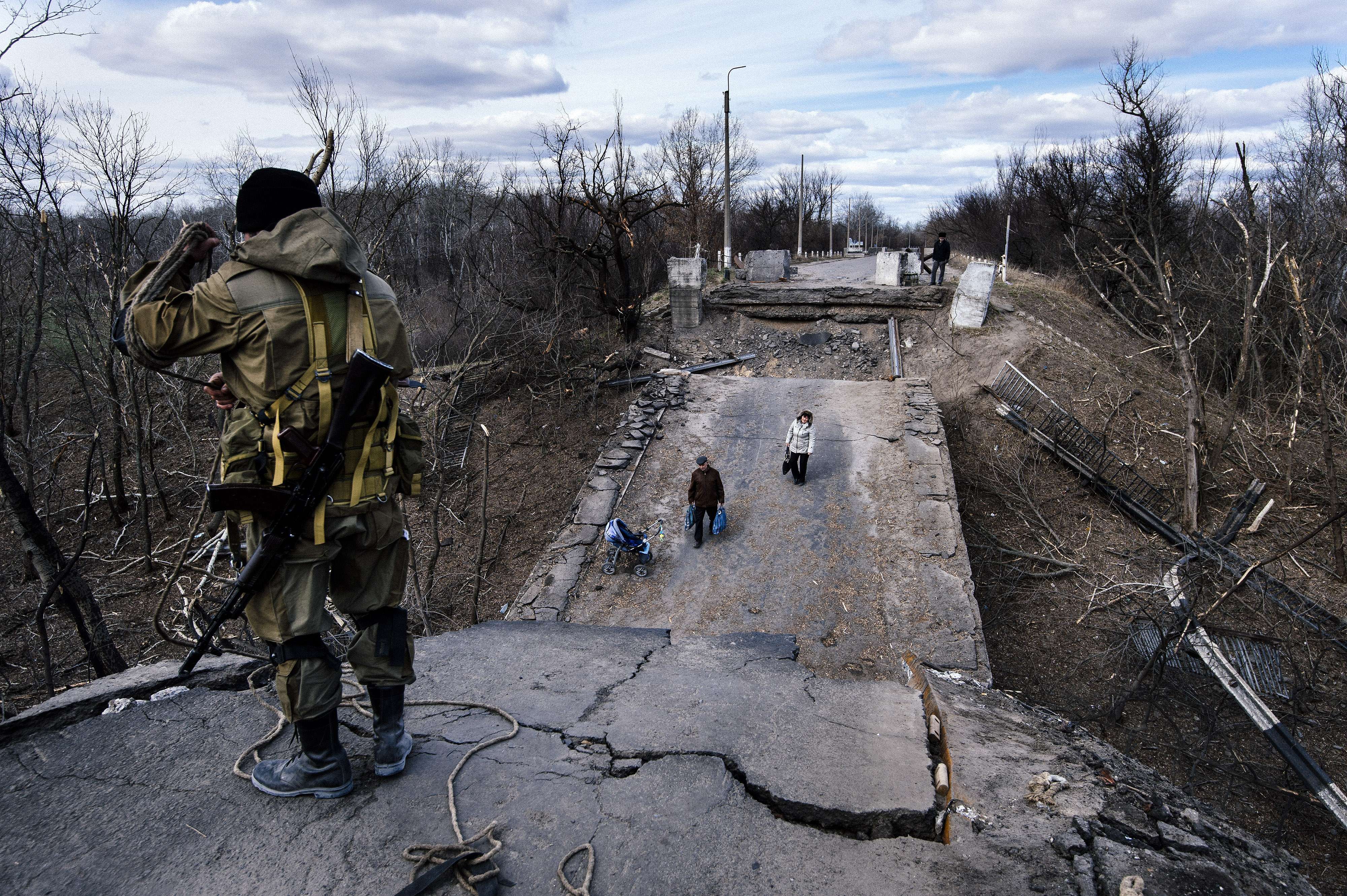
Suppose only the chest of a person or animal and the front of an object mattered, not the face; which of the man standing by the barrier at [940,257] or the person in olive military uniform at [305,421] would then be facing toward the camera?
the man standing by the barrier

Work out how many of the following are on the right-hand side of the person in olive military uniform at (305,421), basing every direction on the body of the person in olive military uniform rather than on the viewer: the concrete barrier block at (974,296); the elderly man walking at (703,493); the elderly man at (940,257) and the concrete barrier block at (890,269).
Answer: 4

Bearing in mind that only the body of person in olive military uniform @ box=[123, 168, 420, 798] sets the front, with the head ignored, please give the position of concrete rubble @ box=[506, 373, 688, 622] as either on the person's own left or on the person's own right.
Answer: on the person's own right

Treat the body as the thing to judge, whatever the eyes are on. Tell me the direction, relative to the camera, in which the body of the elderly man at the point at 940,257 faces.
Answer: toward the camera

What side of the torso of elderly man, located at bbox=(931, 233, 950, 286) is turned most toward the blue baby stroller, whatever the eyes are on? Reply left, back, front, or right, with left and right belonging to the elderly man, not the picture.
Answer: front

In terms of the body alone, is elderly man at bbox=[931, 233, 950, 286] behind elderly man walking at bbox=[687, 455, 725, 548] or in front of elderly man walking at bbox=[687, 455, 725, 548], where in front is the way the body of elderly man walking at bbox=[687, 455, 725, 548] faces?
behind

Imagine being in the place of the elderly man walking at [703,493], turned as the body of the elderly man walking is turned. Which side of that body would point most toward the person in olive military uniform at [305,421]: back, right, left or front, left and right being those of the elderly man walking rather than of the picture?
front

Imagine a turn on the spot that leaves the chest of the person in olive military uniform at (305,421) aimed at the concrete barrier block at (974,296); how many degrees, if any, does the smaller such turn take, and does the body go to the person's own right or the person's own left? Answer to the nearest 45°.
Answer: approximately 90° to the person's own right

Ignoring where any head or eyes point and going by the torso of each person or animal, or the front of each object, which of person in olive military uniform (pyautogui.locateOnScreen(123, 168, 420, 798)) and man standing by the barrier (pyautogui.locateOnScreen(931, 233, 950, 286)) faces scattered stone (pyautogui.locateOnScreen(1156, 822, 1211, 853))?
the man standing by the barrier

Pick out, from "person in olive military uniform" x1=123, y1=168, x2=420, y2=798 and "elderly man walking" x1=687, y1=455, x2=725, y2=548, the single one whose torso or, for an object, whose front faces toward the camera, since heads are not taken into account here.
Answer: the elderly man walking

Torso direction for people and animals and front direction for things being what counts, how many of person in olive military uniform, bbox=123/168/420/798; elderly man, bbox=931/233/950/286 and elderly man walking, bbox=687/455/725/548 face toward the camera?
2

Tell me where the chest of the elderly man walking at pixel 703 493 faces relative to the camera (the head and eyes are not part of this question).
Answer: toward the camera

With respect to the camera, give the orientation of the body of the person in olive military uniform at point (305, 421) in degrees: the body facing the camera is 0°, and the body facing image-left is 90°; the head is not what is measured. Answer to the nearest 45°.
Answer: approximately 135°

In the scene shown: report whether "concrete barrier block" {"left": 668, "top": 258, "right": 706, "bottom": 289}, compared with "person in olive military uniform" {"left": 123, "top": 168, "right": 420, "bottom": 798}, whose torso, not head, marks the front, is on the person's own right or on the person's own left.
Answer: on the person's own right

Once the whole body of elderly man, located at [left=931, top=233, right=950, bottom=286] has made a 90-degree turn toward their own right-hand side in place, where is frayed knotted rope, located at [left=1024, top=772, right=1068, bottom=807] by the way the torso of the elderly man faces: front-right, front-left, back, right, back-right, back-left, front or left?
left

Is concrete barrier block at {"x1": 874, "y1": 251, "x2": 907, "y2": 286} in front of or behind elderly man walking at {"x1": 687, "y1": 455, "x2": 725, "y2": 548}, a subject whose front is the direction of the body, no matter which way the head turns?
behind
